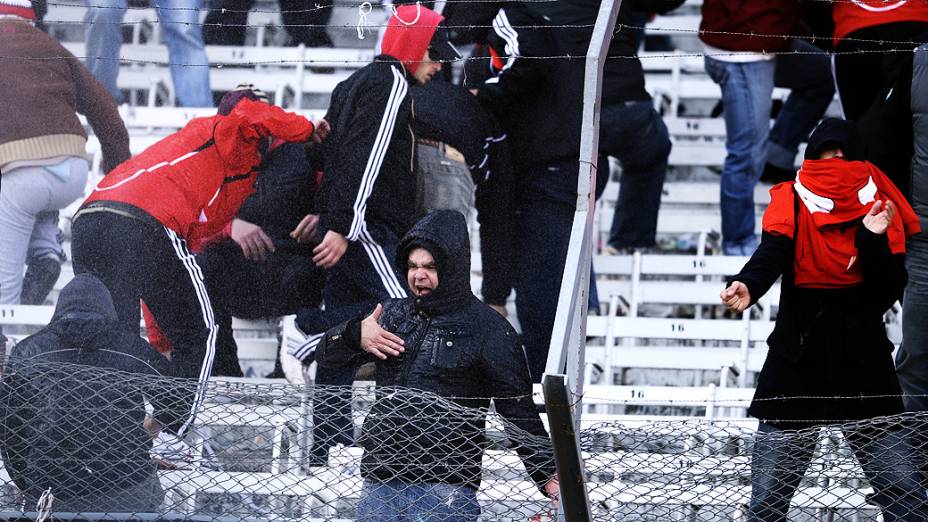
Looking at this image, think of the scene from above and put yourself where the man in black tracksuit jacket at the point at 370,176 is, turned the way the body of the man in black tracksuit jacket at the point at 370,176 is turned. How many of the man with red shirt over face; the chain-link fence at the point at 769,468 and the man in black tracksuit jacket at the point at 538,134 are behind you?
0

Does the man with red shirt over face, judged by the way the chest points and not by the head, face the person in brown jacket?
no

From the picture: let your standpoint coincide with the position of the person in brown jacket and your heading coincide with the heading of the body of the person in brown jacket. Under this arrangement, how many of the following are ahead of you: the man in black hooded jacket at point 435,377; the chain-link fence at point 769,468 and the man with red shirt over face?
0

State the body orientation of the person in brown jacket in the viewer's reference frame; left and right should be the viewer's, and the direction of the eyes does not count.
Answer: facing away from the viewer

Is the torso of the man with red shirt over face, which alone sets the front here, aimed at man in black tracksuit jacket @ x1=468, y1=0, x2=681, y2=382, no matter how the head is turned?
no

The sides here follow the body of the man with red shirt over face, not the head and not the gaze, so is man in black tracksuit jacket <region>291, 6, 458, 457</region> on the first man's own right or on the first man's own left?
on the first man's own right

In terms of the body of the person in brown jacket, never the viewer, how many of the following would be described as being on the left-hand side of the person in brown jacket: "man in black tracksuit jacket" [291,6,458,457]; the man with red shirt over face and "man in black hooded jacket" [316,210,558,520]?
0

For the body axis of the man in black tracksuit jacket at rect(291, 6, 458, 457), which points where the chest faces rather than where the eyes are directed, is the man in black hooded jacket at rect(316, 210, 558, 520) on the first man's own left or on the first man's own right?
on the first man's own right

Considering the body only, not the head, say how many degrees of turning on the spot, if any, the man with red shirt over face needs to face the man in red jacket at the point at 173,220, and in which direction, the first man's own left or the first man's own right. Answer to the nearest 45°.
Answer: approximately 90° to the first man's own right

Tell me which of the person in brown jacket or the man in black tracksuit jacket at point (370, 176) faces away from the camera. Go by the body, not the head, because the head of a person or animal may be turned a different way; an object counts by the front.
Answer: the person in brown jacket

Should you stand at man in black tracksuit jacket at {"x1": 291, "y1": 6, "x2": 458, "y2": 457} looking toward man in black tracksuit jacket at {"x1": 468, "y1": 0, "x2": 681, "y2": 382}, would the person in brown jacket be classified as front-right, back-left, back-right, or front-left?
back-left

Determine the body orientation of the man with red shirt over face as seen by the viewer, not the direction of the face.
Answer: toward the camera

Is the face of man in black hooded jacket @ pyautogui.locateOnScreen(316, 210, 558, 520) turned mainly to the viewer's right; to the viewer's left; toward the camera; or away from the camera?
toward the camera

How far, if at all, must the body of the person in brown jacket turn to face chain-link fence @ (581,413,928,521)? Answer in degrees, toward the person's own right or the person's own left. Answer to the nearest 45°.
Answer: approximately 135° to the person's own right
